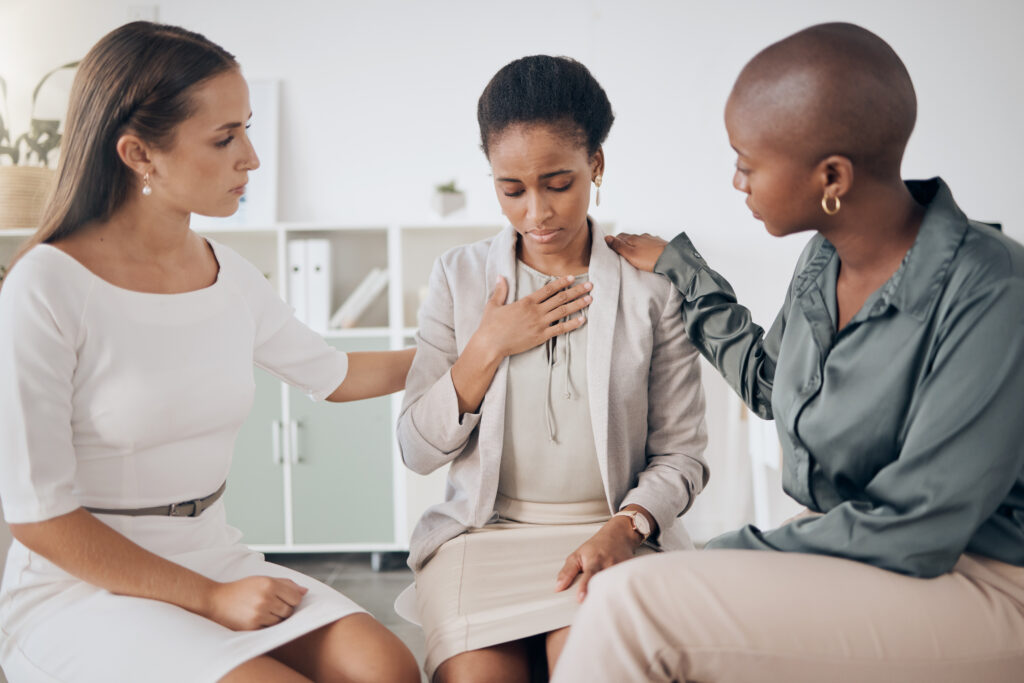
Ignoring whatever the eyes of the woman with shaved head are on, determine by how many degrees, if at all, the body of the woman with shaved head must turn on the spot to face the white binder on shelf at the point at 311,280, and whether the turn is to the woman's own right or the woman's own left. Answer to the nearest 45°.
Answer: approximately 45° to the woman's own right

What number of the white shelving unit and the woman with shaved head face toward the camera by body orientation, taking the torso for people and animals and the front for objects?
1

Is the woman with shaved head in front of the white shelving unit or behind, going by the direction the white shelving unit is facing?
in front

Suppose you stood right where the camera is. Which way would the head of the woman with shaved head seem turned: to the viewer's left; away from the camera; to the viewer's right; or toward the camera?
to the viewer's left

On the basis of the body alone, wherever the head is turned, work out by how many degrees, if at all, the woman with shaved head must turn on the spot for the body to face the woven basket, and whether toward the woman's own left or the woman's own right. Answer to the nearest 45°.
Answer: approximately 45° to the woman's own right

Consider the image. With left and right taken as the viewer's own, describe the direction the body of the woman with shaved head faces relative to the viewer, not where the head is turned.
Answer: facing to the left of the viewer

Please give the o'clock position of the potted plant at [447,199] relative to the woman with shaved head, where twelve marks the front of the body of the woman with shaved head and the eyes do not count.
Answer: The potted plant is roughly at 2 o'clock from the woman with shaved head.
